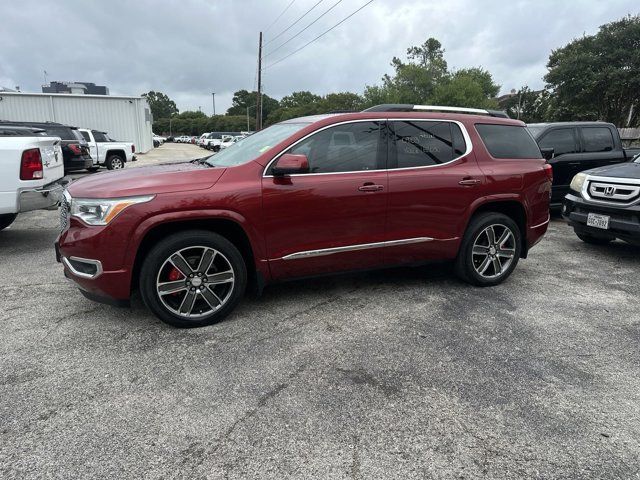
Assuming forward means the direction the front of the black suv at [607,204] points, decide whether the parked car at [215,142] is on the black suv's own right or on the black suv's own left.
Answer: on the black suv's own right

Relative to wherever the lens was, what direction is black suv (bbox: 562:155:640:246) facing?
facing the viewer and to the left of the viewer

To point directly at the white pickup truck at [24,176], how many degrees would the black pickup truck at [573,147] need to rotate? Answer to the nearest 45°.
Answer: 0° — it already faces it

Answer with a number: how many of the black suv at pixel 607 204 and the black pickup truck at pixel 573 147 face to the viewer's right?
0

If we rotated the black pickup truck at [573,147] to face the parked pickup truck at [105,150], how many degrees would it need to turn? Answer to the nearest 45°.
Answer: approximately 45° to its right

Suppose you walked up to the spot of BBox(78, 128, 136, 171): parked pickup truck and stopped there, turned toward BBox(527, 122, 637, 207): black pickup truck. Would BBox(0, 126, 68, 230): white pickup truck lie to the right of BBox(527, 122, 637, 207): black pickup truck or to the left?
right

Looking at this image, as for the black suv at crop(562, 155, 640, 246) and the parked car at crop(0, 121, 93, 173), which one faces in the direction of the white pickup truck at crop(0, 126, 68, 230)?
the black suv

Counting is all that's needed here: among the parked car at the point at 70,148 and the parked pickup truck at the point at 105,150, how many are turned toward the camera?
0

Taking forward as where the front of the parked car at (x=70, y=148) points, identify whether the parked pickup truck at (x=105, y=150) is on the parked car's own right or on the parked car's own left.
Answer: on the parked car's own right

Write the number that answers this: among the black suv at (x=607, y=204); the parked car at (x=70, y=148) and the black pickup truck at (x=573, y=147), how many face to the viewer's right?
0

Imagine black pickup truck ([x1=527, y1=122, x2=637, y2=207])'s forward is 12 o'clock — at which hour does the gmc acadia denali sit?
The gmc acadia denali is roughly at 11 o'clock from the black pickup truck.

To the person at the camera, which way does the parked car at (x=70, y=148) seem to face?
facing away from the viewer and to the left of the viewer

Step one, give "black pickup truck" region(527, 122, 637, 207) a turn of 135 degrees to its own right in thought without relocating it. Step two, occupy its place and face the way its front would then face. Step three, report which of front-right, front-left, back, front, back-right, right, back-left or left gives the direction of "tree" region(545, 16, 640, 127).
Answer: front

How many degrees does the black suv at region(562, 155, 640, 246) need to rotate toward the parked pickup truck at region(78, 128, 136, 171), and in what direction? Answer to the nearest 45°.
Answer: approximately 45° to its right

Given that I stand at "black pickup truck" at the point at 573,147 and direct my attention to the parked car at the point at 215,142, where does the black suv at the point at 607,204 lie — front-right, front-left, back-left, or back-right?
back-left

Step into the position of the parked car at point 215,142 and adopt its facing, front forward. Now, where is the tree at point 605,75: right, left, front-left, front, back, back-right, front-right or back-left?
left
